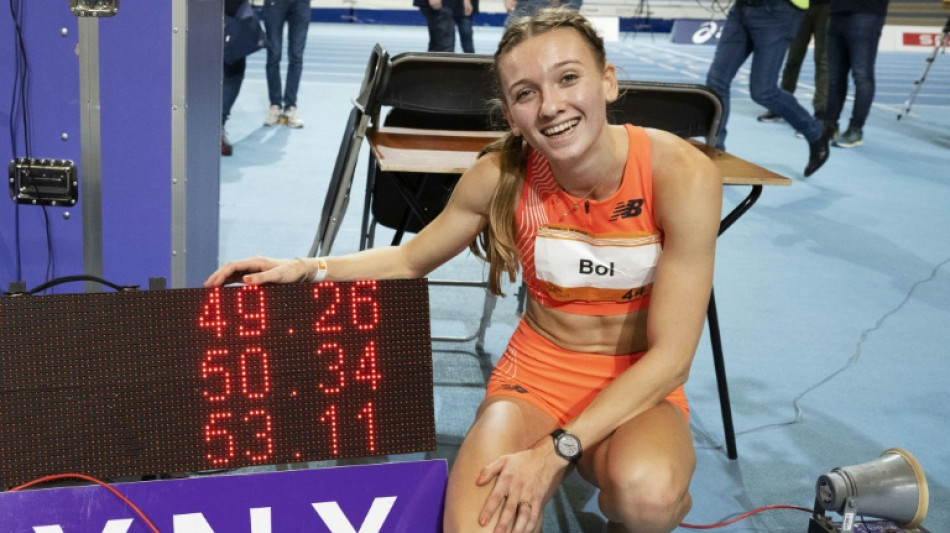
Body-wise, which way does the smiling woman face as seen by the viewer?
toward the camera

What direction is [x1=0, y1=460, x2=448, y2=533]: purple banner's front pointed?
toward the camera

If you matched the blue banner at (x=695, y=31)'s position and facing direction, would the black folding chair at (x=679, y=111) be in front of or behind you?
in front

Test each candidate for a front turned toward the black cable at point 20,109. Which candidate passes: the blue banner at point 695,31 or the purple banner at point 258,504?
the blue banner at point 695,31

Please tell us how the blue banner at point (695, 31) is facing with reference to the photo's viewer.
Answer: facing the viewer

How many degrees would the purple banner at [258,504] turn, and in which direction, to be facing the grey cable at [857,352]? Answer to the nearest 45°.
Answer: approximately 135° to its left

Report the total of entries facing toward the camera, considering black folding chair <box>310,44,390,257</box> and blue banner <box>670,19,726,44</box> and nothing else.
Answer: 1

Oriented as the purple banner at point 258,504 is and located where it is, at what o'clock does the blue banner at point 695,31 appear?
the blue banner at point 695,31 is roughly at 7 o'clock from the purple banner at point 258,504.
